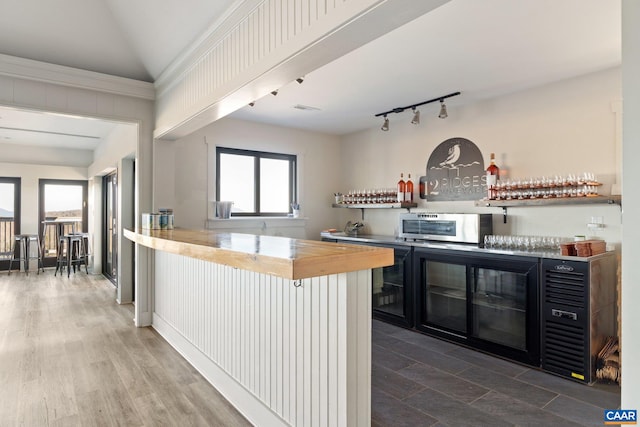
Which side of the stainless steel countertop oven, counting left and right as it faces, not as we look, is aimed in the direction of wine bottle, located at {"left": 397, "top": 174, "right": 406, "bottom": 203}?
right

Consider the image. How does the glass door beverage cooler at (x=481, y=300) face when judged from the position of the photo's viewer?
facing the viewer and to the left of the viewer

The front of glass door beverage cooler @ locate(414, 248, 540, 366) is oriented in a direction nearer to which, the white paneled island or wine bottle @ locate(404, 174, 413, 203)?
the white paneled island

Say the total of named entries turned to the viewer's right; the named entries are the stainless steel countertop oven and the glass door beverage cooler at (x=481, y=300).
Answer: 0

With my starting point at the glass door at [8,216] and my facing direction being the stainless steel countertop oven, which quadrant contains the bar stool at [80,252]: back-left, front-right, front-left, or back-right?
front-left

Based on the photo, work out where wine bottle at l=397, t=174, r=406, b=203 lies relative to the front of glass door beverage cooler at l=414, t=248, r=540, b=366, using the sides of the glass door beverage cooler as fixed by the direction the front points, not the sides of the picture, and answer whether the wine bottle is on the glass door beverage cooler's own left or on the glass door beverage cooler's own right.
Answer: on the glass door beverage cooler's own right

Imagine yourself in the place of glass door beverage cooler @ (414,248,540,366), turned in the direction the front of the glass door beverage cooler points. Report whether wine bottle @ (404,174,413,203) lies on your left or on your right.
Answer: on your right

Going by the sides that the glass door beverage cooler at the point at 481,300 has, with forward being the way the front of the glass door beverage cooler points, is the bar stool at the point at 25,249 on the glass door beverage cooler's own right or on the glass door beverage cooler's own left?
on the glass door beverage cooler's own right

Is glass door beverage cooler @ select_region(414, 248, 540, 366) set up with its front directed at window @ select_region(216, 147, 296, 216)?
no

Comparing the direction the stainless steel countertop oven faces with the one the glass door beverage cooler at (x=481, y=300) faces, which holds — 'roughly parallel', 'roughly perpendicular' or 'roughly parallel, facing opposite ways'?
roughly parallel

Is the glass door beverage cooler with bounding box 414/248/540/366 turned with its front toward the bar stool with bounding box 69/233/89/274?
no
